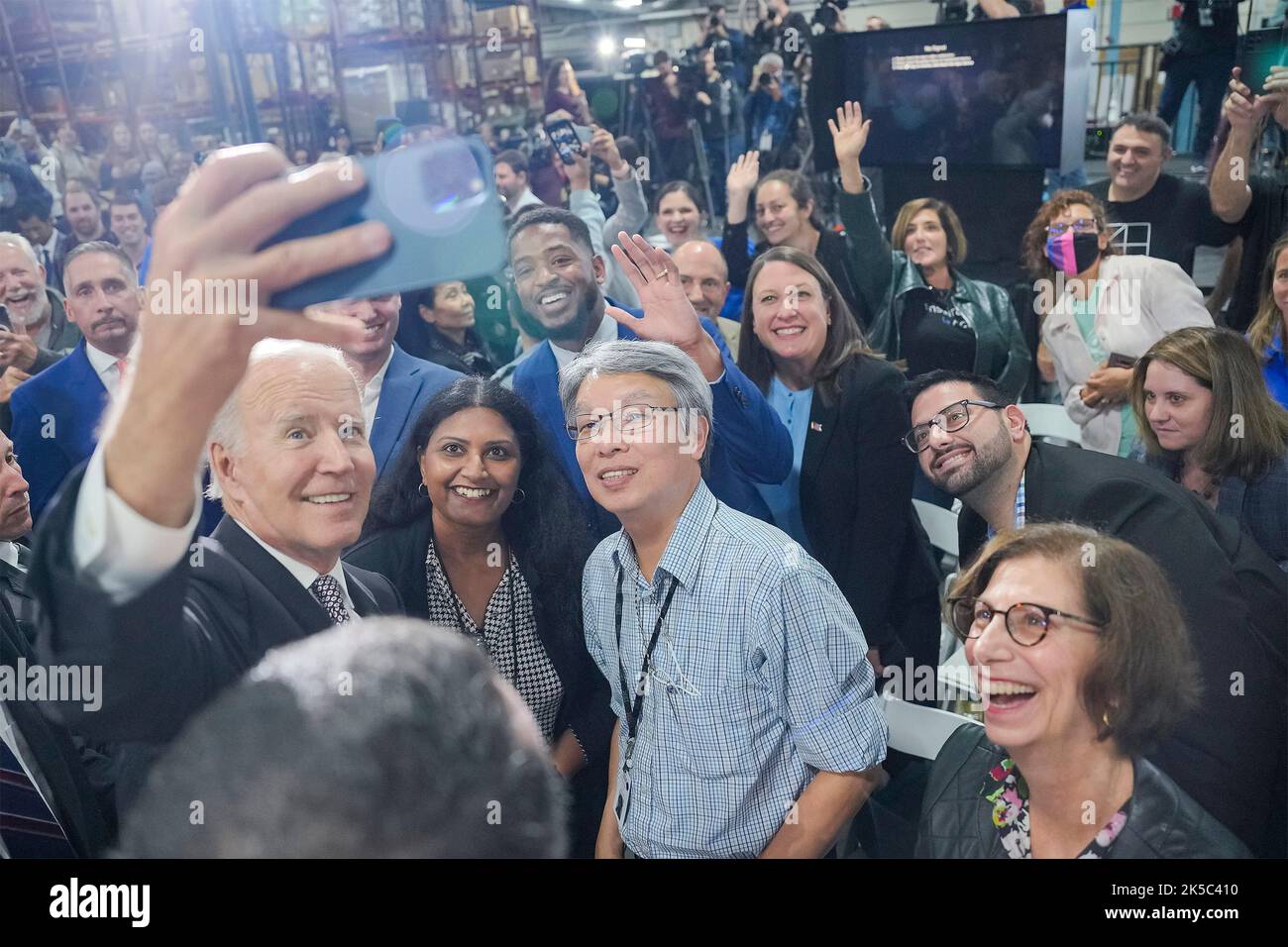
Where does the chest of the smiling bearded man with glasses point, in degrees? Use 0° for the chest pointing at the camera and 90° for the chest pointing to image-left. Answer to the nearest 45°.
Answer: approximately 45°

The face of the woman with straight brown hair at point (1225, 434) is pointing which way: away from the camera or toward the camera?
toward the camera

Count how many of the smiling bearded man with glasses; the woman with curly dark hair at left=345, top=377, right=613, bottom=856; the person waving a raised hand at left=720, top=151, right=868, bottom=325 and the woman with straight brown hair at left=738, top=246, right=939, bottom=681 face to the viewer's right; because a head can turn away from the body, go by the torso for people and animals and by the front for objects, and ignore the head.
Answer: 0

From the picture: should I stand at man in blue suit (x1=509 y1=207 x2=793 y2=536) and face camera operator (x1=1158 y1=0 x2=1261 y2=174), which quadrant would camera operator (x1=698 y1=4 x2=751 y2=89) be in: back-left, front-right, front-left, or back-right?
front-left

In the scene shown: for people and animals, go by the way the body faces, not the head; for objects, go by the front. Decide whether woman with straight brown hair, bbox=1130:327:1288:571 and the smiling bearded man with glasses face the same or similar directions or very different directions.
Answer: same or similar directions

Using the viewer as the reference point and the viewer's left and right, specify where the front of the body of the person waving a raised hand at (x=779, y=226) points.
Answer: facing the viewer and to the left of the viewer

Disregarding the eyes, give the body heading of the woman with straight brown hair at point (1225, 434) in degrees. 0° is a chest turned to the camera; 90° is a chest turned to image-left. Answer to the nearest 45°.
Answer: approximately 45°

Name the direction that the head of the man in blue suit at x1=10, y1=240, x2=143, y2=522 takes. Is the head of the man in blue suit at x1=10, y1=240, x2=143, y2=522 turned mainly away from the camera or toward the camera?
toward the camera

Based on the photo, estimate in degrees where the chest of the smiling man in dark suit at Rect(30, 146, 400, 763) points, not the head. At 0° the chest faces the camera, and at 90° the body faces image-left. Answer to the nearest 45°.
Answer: approximately 315°

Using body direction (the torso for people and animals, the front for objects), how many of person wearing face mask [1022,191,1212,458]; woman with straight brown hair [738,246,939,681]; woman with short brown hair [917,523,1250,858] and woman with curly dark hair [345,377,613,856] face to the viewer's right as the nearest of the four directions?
0

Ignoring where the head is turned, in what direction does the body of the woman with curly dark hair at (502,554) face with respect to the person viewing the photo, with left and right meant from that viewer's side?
facing the viewer
